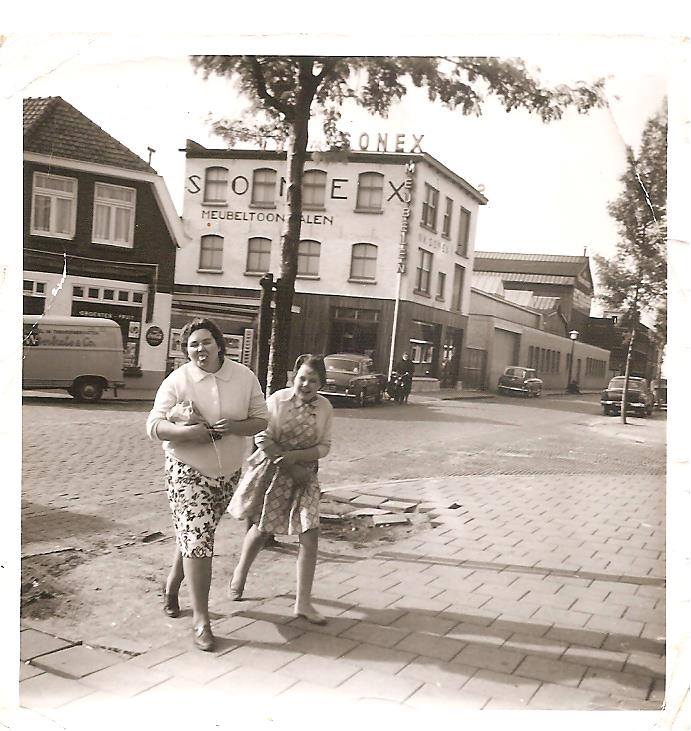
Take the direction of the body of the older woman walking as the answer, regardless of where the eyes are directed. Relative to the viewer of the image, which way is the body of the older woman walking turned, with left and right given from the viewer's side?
facing the viewer

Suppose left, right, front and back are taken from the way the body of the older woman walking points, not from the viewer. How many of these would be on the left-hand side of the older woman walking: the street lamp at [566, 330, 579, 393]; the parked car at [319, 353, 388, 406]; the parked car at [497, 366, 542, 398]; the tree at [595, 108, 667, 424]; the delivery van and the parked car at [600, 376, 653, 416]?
5

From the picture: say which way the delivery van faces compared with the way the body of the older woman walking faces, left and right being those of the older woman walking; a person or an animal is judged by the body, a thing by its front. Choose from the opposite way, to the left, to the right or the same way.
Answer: to the right

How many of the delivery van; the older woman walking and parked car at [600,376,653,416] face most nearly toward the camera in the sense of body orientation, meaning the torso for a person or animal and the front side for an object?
2

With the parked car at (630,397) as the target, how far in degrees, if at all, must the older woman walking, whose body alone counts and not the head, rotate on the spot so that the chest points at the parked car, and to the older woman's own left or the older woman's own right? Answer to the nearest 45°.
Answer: approximately 90° to the older woman's own left

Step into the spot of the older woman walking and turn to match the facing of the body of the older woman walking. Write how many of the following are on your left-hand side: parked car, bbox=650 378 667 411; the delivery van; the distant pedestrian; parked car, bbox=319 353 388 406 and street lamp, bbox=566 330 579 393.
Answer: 4

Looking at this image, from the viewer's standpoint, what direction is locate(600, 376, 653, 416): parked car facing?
toward the camera

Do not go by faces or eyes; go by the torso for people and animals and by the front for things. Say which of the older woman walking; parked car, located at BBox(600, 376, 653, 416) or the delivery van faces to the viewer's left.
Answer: the delivery van

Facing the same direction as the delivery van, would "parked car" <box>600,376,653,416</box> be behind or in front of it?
behind

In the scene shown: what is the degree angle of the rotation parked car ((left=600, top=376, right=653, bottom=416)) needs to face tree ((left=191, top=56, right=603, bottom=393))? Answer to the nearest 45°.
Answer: approximately 45° to its right

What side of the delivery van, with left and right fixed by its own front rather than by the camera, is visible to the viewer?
left
